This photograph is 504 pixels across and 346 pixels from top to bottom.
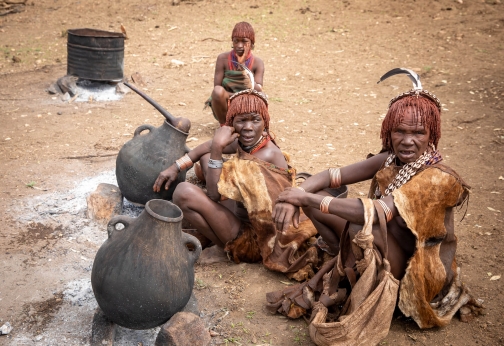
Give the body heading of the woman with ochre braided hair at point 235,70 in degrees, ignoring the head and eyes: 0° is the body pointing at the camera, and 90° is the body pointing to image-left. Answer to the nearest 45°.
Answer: approximately 0°

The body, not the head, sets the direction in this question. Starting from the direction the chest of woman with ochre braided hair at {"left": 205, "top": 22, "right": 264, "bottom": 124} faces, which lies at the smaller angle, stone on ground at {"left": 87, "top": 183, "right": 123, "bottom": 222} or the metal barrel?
the stone on ground

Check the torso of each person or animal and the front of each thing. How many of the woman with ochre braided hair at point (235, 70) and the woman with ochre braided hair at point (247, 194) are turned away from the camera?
0

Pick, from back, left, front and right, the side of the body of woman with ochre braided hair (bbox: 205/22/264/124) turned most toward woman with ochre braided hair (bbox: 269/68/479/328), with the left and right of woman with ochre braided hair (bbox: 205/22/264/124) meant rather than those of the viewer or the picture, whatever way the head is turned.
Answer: front

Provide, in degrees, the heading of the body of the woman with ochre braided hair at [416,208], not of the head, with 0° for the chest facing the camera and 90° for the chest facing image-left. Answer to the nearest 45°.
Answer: approximately 45°

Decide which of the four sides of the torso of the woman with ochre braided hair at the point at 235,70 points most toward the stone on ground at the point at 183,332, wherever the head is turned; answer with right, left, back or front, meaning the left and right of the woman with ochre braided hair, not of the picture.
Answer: front

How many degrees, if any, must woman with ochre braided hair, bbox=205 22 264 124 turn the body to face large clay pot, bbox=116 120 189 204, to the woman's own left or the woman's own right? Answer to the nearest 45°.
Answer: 0° — they already face it

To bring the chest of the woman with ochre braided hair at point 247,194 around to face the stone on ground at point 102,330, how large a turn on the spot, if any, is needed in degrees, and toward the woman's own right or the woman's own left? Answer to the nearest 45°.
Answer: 0° — they already face it

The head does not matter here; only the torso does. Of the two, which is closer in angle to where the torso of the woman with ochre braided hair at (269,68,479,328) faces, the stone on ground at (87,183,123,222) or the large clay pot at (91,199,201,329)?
the large clay pot
